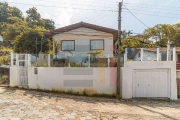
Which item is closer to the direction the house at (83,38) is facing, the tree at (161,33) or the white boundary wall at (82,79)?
the white boundary wall

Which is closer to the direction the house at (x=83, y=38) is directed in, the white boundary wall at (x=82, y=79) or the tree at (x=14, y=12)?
the white boundary wall

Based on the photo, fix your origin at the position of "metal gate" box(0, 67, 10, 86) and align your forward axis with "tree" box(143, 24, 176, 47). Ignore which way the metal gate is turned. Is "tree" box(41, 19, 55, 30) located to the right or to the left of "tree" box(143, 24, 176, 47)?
left

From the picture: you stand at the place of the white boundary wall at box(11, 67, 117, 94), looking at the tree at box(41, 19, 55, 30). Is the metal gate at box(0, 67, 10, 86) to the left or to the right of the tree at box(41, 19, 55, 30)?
left

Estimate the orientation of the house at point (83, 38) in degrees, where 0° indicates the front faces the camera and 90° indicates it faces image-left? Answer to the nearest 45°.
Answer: approximately 0°

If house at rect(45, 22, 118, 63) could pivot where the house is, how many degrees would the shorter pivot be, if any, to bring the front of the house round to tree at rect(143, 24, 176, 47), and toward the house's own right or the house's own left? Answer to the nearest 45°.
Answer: approximately 135° to the house's own left

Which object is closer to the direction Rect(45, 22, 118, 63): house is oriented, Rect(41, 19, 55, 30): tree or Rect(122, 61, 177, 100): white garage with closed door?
the white garage with closed door

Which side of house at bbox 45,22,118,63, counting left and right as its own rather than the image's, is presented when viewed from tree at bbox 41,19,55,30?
back

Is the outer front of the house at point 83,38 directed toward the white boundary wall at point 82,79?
yes

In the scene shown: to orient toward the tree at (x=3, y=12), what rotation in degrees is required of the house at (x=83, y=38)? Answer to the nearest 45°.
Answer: approximately 135° to its right

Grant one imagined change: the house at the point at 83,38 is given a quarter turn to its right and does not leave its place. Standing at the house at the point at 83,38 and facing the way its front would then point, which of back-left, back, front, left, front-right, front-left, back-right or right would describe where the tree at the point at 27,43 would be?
front-right

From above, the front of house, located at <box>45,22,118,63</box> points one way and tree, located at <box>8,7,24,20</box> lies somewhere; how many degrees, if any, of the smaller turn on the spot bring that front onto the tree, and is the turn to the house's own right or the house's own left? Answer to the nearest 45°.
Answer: approximately 135° to the house's own right

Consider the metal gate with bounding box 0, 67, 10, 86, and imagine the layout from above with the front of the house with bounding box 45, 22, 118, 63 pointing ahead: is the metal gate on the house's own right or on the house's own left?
on the house's own right
